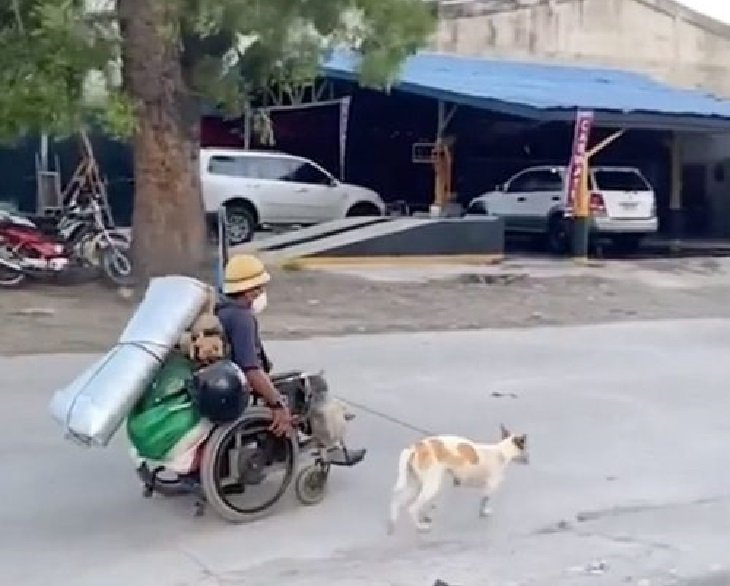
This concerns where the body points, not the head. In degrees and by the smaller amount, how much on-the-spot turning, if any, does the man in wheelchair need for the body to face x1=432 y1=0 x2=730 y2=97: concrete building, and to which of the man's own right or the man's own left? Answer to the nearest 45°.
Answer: approximately 90° to the man's own left

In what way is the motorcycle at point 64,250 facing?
to the viewer's right

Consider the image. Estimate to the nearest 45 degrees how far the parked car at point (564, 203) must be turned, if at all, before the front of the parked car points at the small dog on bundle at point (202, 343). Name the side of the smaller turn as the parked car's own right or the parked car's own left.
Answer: approximately 135° to the parked car's own left

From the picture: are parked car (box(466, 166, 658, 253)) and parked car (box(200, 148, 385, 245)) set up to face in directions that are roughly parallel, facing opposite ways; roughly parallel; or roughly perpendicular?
roughly perpendicular

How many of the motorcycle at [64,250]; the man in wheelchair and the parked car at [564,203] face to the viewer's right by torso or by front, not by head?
2

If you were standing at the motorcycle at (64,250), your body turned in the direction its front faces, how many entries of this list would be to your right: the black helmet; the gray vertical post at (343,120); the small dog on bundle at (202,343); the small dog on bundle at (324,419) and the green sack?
4

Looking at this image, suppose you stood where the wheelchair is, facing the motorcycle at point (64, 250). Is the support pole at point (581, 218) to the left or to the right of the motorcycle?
right

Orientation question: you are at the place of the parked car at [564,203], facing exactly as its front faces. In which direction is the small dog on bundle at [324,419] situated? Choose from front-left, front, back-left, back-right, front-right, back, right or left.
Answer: back-left

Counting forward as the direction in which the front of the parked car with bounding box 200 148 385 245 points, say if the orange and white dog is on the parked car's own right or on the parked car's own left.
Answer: on the parked car's own right

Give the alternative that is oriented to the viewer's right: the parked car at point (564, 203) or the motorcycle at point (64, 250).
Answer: the motorcycle

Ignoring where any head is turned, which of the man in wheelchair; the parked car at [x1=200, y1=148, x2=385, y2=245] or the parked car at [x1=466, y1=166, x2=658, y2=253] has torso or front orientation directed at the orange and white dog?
the man in wheelchair

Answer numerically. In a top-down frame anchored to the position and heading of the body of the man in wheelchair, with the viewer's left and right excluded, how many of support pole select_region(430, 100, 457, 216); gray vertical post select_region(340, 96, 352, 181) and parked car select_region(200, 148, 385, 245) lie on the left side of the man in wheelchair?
3

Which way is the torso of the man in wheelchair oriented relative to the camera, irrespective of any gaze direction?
to the viewer's right

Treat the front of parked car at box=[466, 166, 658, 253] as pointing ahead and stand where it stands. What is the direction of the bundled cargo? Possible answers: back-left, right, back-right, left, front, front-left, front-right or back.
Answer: back-left

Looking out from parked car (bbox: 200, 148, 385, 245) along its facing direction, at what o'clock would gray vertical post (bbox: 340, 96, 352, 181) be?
The gray vertical post is roughly at 11 o'clock from the parked car.
